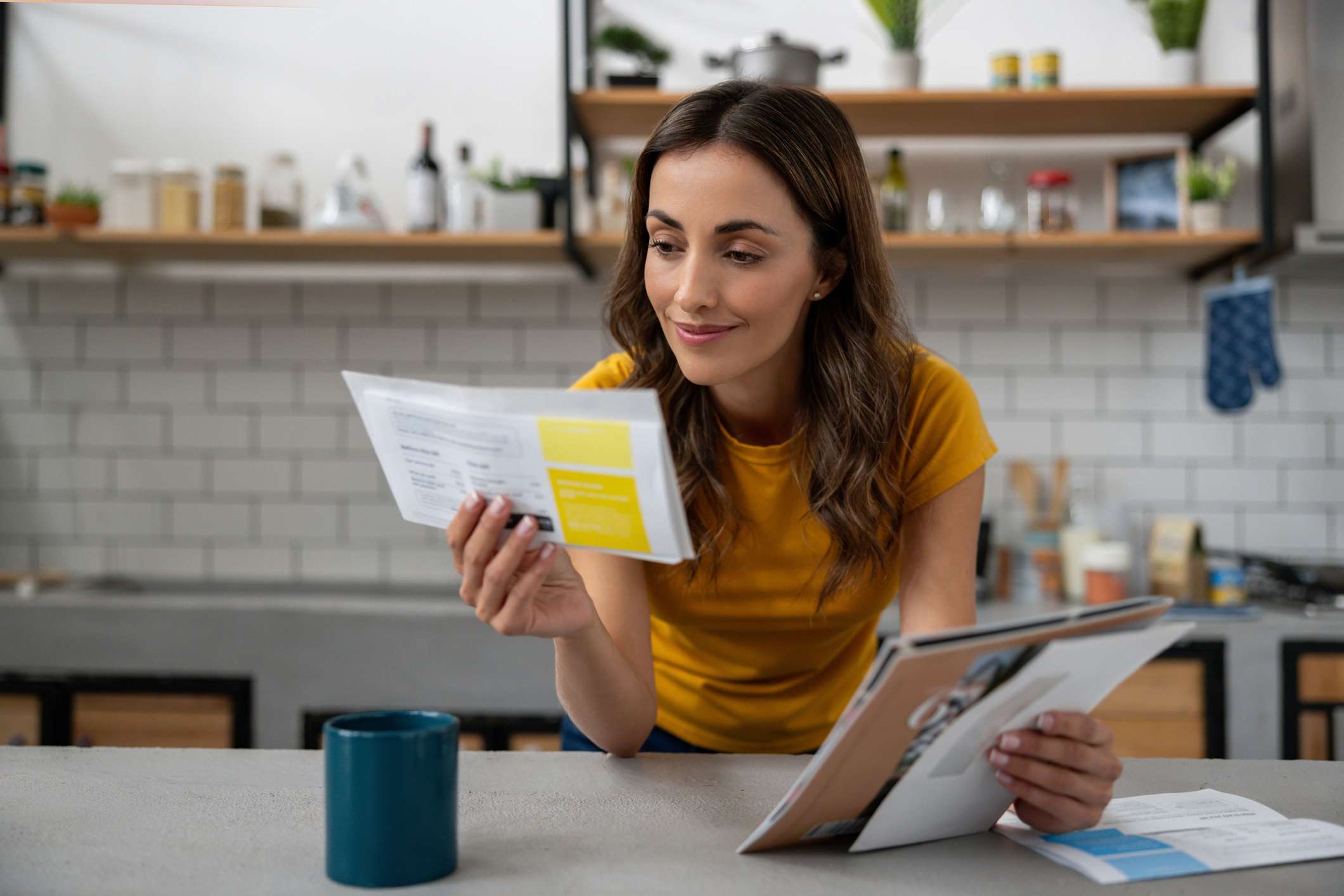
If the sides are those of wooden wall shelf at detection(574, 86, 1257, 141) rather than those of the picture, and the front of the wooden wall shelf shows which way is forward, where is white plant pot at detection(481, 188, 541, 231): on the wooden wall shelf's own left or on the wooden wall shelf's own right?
on the wooden wall shelf's own right

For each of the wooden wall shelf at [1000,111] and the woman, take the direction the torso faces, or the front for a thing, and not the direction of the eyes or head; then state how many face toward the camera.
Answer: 2

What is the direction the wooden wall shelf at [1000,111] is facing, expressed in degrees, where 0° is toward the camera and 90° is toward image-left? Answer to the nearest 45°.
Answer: approximately 0°

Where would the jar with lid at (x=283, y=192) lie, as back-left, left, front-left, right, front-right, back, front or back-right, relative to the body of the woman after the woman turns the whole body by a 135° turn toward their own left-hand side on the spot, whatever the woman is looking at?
left

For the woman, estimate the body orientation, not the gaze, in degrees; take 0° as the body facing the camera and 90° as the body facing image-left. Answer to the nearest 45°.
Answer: approximately 0°

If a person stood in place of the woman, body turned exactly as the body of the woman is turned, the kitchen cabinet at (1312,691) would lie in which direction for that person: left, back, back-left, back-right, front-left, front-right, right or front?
back-left

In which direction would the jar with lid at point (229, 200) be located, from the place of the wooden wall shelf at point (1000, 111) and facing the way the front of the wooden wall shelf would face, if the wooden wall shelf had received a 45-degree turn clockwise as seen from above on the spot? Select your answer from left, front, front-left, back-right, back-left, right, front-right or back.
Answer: front-right

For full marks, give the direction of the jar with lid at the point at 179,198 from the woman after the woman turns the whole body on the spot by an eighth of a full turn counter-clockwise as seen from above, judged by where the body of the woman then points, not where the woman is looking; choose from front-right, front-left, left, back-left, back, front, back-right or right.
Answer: back

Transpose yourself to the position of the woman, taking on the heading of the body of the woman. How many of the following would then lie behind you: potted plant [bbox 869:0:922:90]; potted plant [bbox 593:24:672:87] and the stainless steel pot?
3

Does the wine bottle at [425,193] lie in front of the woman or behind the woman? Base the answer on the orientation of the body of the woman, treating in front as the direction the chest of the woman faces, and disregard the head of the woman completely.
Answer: behind
